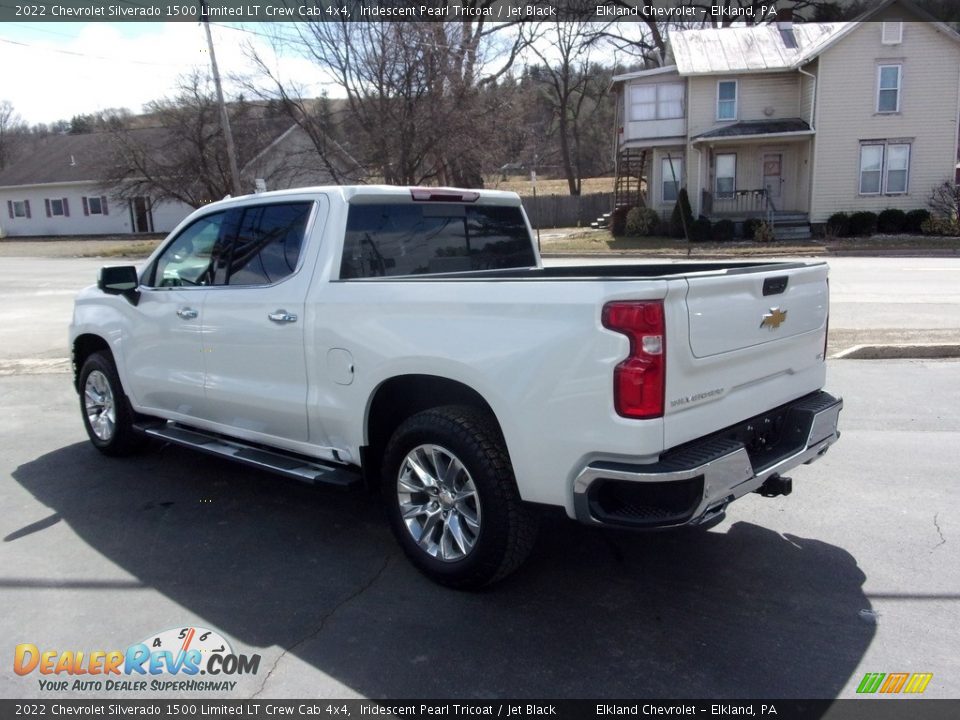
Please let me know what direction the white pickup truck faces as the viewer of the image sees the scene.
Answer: facing away from the viewer and to the left of the viewer

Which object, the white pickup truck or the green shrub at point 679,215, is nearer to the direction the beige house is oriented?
the white pickup truck

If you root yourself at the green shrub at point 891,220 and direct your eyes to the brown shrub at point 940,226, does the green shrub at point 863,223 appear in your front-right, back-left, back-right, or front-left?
back-right

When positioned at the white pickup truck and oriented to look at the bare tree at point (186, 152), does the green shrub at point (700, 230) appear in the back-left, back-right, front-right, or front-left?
front-right

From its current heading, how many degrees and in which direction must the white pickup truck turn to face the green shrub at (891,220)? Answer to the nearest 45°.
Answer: approximately 90° to its right

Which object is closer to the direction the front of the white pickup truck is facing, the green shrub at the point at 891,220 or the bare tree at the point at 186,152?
the bare tree

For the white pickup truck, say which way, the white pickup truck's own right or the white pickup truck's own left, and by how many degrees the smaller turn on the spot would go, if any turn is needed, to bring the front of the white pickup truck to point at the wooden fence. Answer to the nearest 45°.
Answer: approximately 45° to the white pickup truck's own right

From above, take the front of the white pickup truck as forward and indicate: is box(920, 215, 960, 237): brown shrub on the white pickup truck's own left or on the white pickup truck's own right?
on the white pickup truck's own right

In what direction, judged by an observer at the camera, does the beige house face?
facing the viewer

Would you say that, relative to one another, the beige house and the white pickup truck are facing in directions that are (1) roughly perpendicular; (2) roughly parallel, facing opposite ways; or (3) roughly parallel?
roughly perpendicular

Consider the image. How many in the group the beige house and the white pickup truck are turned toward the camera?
1
